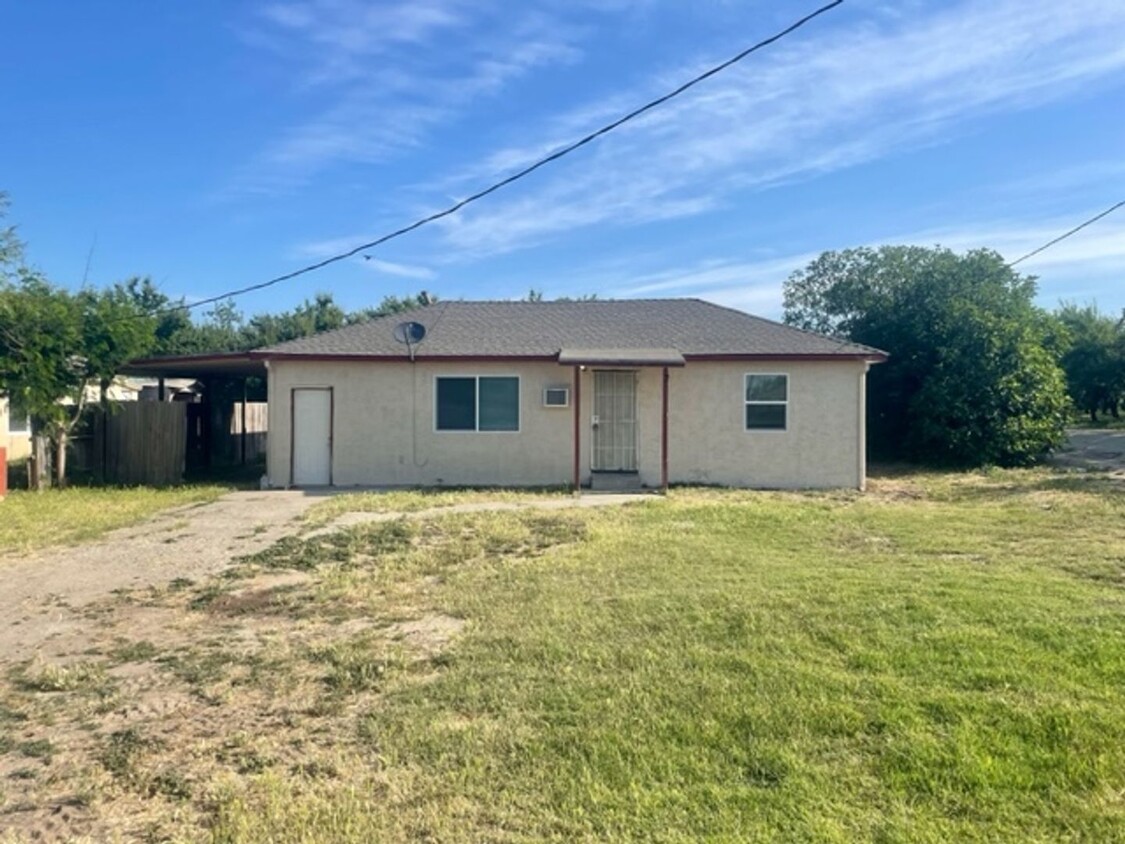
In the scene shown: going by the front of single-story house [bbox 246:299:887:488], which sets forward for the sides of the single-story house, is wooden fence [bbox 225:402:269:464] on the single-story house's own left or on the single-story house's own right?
on the single-story house's own right

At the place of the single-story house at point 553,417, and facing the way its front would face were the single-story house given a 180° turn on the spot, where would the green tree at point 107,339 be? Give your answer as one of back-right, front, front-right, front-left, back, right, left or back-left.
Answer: left

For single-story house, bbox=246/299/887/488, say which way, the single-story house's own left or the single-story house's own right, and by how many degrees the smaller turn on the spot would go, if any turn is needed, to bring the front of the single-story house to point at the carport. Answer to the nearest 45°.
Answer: approximately 135° to the single-story house's own right

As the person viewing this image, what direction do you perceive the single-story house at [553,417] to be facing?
facing the viewer

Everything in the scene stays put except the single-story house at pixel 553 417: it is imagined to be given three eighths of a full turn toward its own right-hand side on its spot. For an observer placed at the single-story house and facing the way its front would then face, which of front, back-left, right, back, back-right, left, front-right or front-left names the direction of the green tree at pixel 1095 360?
right

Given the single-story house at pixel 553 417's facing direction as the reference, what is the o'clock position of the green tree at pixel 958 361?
The green tree is roughly at 8 o'clock from the single-story house.

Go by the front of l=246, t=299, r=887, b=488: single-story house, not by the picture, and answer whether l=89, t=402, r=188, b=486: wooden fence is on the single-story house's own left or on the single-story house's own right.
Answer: on the single-story house's own right
